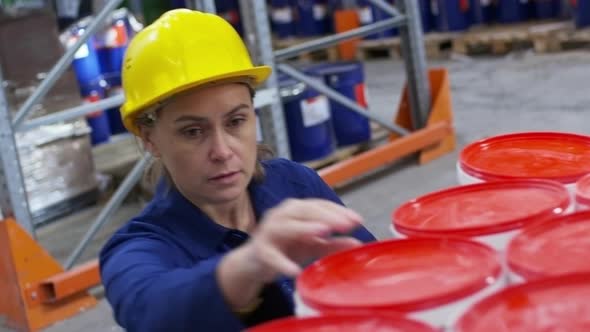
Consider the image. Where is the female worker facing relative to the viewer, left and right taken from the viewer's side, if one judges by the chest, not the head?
facing the viewer and to the right of the viewer

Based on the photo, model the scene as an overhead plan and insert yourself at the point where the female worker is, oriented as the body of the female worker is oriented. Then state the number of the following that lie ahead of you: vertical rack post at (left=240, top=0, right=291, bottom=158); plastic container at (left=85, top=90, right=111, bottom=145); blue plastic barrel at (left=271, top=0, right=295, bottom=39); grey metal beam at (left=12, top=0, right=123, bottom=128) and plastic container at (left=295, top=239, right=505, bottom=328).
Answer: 1

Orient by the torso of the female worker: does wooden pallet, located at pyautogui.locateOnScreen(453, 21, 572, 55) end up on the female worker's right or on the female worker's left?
on the female worker's left

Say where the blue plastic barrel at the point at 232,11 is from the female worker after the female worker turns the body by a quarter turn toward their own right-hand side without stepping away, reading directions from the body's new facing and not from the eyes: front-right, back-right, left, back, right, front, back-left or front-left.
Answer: back-right

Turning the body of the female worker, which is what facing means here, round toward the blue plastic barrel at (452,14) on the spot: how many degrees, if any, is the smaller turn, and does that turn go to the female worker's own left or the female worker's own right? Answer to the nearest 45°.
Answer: approximately 135° to the female worker's own left

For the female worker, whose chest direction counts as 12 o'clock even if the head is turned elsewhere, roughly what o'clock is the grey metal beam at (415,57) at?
The grey metal beam is roughly at 8 o'clock from the female worker.

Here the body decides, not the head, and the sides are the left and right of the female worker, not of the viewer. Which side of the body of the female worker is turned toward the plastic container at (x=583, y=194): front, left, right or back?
front

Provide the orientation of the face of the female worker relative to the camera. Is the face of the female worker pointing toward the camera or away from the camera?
toward the camera

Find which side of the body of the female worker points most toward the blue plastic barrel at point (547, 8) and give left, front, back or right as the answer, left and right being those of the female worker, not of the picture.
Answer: left

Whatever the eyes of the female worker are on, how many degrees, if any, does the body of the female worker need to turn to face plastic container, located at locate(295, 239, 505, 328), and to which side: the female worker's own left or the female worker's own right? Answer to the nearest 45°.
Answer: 0° — they already face it

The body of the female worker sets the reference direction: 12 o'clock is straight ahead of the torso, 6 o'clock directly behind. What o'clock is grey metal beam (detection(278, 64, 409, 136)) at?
The grey metal beam is roughly at 8 o'clock from the female worker.

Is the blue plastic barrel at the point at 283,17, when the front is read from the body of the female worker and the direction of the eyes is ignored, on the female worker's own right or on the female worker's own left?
on the female worker's own left

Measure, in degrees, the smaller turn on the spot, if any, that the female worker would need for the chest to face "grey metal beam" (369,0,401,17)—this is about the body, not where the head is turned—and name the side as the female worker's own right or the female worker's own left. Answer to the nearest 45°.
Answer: approximately 135° to the female worker's own left

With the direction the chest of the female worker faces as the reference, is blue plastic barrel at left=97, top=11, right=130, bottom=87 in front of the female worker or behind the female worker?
behind

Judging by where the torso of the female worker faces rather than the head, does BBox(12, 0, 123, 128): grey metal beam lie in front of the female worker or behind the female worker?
behind

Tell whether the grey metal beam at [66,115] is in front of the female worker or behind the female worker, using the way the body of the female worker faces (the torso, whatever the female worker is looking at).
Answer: behind

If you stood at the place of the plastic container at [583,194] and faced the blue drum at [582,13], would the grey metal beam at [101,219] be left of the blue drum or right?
left

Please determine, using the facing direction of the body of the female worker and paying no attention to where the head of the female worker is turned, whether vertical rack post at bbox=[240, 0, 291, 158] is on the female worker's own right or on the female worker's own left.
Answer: on the female worker's own left
